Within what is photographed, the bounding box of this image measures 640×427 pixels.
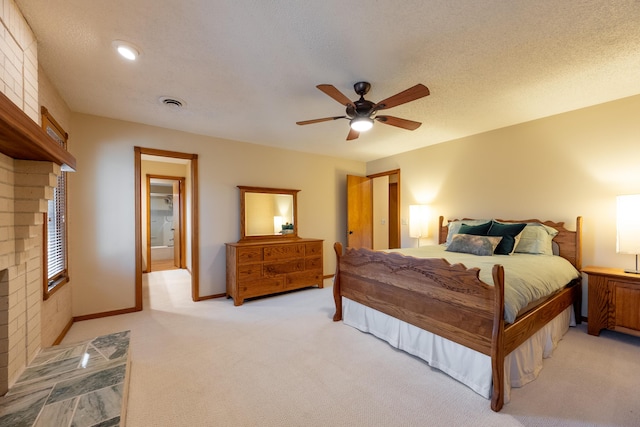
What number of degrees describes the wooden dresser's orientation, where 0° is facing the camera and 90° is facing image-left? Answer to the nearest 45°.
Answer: approximately 315°

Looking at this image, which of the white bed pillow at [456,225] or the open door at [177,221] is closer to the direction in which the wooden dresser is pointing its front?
the white bed pillow

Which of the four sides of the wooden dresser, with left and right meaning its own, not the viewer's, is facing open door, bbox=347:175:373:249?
left

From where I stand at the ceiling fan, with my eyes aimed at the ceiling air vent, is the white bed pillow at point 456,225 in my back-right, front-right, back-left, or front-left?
back-right

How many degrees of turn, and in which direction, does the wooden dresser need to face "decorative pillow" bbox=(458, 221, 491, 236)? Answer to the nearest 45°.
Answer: approximately 45° to its left
